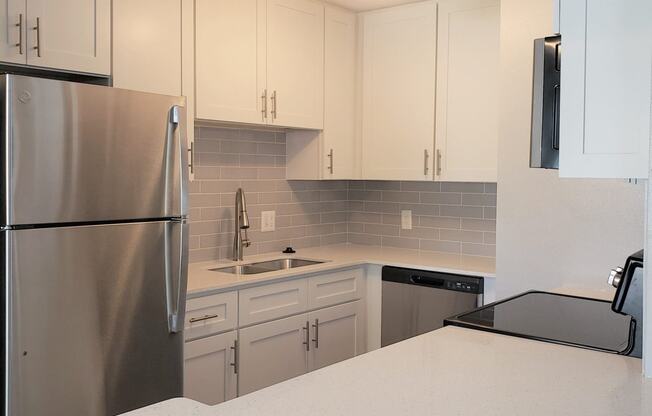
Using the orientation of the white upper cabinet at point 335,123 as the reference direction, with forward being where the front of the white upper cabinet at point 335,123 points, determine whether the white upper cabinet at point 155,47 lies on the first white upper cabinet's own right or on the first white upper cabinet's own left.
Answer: on the first white upper cabinet's own right

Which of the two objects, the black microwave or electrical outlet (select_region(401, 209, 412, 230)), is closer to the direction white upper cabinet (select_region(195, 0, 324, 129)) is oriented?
the black microwave

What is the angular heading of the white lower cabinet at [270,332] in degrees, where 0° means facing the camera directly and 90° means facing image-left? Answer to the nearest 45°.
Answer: approximately 315°

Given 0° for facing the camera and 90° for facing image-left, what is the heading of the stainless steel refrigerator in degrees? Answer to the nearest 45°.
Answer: approximately 315°

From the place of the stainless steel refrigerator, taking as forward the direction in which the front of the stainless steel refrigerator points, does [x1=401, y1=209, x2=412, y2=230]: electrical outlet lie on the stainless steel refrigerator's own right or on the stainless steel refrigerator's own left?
on the stainless steel refrigerator's own left

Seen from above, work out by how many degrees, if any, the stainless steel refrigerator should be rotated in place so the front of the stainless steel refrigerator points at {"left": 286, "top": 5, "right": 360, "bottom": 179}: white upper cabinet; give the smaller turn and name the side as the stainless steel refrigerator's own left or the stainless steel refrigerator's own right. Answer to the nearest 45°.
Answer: approximately 90° to the stainless steel refrigerator's own left

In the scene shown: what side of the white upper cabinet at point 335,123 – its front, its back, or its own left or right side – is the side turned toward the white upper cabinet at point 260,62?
right

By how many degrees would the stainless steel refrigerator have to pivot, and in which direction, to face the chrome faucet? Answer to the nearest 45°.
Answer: approximately 90° to its left

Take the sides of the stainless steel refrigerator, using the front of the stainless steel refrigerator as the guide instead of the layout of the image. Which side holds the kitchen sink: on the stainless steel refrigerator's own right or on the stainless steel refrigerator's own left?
on the stainless steel refrigerator's own left
